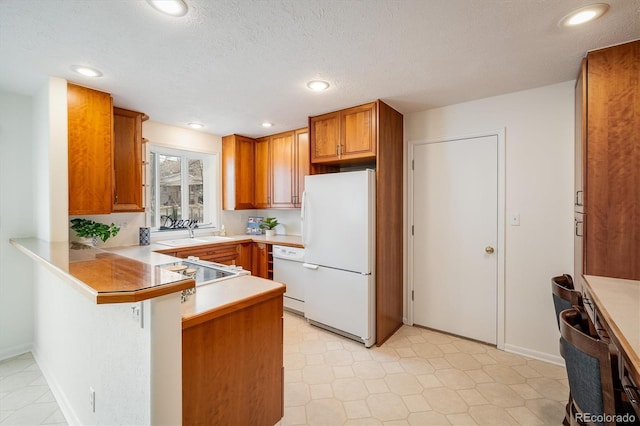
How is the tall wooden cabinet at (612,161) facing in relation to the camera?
to the viewer's left

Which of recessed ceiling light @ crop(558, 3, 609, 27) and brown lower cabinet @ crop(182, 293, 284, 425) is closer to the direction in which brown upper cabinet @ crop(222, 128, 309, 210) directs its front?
the brown lower cabinet

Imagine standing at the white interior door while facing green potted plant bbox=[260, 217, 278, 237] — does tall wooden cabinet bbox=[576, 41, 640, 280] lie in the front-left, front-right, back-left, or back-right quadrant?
back-left

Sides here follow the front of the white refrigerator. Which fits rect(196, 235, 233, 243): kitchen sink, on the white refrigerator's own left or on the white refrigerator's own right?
on the white refrigerator's own right

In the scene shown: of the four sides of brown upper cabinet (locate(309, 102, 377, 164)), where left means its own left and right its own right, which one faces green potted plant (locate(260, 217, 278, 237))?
right
